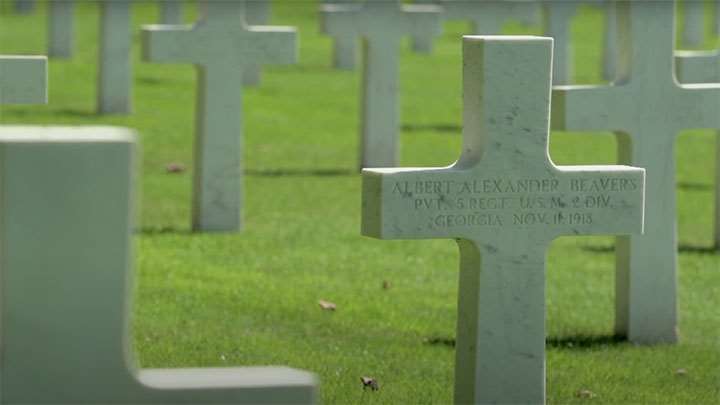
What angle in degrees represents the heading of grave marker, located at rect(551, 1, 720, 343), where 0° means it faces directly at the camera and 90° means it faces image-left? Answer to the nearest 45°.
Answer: approximately 0°

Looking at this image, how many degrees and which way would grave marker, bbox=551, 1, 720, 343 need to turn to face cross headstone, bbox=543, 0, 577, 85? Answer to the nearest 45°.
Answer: approximately 180°

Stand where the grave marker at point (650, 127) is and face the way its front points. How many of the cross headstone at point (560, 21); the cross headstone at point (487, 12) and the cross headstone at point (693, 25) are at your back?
3

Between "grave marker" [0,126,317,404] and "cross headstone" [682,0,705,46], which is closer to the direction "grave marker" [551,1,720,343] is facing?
the grave marker

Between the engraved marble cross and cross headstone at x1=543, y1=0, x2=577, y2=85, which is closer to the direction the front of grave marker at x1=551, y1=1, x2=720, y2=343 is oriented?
the engraved marble cross

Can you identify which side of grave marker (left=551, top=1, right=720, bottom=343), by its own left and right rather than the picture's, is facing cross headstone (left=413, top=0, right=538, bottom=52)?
back

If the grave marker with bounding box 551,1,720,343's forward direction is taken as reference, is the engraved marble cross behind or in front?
in front

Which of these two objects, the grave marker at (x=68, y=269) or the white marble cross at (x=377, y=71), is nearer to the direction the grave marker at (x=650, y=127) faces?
the grave marker

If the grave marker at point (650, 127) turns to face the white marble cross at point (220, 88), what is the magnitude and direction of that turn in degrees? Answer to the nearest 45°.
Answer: approximately 135° to its right

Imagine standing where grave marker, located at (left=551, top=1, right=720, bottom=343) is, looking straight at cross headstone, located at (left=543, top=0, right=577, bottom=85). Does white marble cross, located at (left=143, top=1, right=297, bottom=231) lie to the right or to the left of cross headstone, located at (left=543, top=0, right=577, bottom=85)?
left

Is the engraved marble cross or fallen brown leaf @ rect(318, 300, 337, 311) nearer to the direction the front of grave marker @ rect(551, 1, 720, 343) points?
the engraved marble cross

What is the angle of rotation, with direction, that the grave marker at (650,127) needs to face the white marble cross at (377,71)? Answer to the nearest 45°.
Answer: approximately 180°

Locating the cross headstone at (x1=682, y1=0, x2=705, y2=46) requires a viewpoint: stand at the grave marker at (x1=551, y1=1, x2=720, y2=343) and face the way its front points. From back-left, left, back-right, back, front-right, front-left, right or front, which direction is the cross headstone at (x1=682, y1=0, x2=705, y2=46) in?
back
